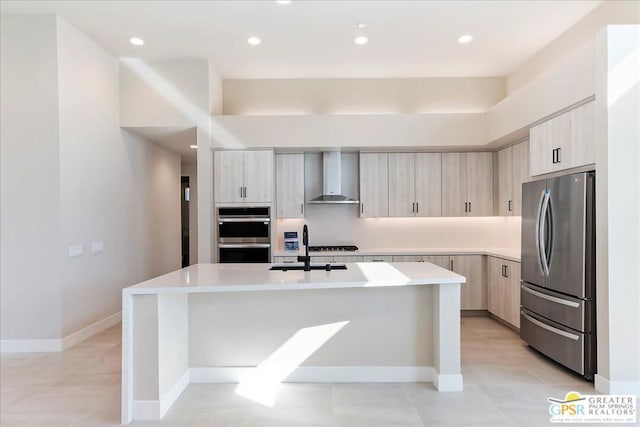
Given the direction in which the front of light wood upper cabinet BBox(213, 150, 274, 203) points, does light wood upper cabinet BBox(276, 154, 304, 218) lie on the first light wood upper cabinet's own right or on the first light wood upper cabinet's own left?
on the first light wood upper cabinet's own left

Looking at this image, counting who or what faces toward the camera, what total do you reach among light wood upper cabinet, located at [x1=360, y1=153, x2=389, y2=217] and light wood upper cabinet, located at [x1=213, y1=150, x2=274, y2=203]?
2

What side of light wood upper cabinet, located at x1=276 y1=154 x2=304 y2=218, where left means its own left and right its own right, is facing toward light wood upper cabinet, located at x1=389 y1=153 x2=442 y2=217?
left

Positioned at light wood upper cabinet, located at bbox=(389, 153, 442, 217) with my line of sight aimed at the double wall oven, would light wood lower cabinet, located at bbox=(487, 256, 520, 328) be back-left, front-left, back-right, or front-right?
back-left

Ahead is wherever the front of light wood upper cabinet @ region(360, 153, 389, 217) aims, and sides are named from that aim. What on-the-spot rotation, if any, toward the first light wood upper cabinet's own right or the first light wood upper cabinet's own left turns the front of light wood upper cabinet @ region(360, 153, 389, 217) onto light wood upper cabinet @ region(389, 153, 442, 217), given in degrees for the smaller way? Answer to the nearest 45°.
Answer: approximately 90° to the first light wood upper cabinet's own left

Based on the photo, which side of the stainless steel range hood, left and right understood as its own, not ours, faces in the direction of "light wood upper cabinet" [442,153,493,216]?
left

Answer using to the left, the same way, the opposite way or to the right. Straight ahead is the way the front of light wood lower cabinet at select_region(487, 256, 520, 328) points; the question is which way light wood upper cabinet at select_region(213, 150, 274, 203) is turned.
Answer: to the left

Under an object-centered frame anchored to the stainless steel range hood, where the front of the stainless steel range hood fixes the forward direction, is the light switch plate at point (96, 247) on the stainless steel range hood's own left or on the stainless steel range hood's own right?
on the stainless steel range hood's own right

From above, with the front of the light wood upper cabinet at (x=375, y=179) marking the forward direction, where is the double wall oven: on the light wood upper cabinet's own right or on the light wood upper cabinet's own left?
on the light wood upper cabinet's own right

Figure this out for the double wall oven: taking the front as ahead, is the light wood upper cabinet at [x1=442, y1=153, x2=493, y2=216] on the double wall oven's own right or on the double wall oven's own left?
on the double wall oven's own left
